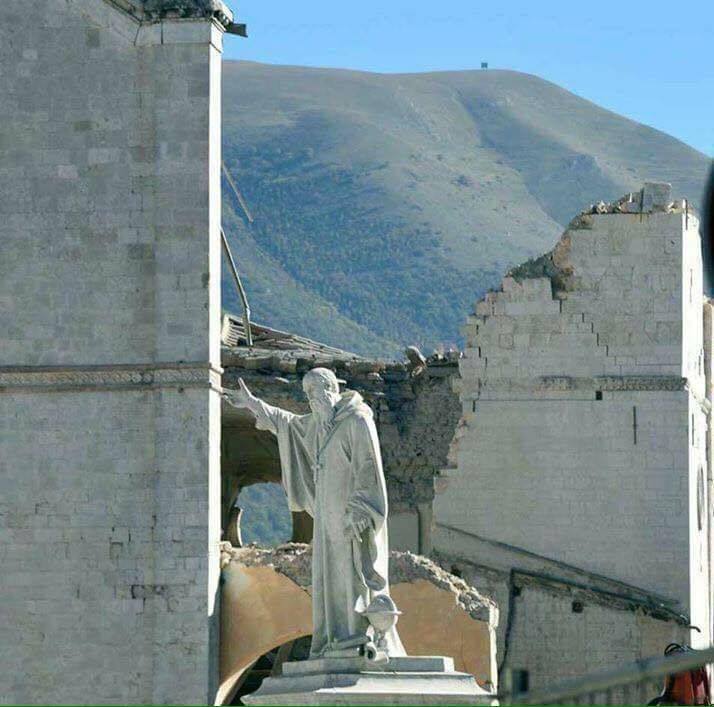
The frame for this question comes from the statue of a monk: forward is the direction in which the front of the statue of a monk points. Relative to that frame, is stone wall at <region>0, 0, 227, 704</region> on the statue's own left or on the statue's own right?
on the statue's own right

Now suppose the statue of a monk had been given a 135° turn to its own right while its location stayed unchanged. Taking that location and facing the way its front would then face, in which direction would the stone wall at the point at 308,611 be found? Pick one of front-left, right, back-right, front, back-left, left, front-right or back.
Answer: front

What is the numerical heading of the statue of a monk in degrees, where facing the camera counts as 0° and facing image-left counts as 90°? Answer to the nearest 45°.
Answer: approximately 45°

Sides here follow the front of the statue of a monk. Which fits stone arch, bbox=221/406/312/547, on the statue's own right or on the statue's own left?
on the statue's own right

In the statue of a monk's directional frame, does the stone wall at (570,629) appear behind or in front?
behind
